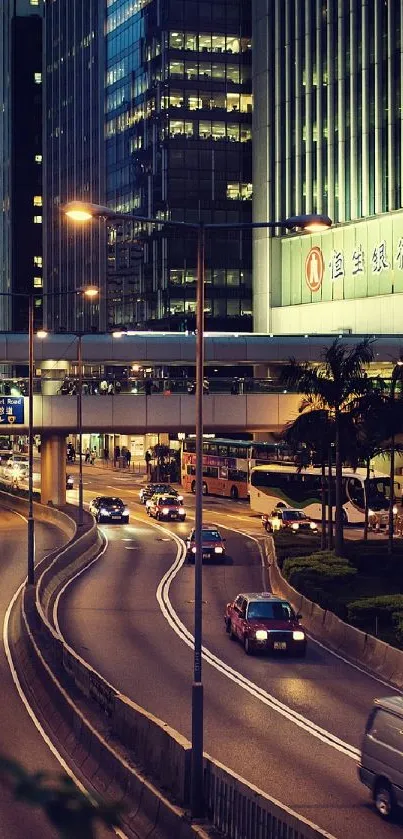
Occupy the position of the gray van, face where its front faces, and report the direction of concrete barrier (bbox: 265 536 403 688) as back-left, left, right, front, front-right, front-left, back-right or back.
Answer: back-left

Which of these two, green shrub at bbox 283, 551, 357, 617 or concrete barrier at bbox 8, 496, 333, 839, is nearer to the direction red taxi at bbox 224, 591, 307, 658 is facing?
the concrete barrier

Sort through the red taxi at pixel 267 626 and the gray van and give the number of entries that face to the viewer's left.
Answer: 0

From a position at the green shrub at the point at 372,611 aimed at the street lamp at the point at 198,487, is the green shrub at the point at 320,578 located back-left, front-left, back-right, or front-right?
back-right

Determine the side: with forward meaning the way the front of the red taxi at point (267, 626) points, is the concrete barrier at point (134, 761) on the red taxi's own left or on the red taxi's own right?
on the red taxi's own right

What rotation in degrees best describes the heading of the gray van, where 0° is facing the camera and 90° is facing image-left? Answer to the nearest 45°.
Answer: approximately 315°

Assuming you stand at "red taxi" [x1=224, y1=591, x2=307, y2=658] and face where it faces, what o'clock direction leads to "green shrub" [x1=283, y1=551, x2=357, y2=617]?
The green shrub is roughly at 8 o'clock from the red taxi.

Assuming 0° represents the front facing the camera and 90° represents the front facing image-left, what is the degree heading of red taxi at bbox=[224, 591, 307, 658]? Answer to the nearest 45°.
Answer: approximately 315°
